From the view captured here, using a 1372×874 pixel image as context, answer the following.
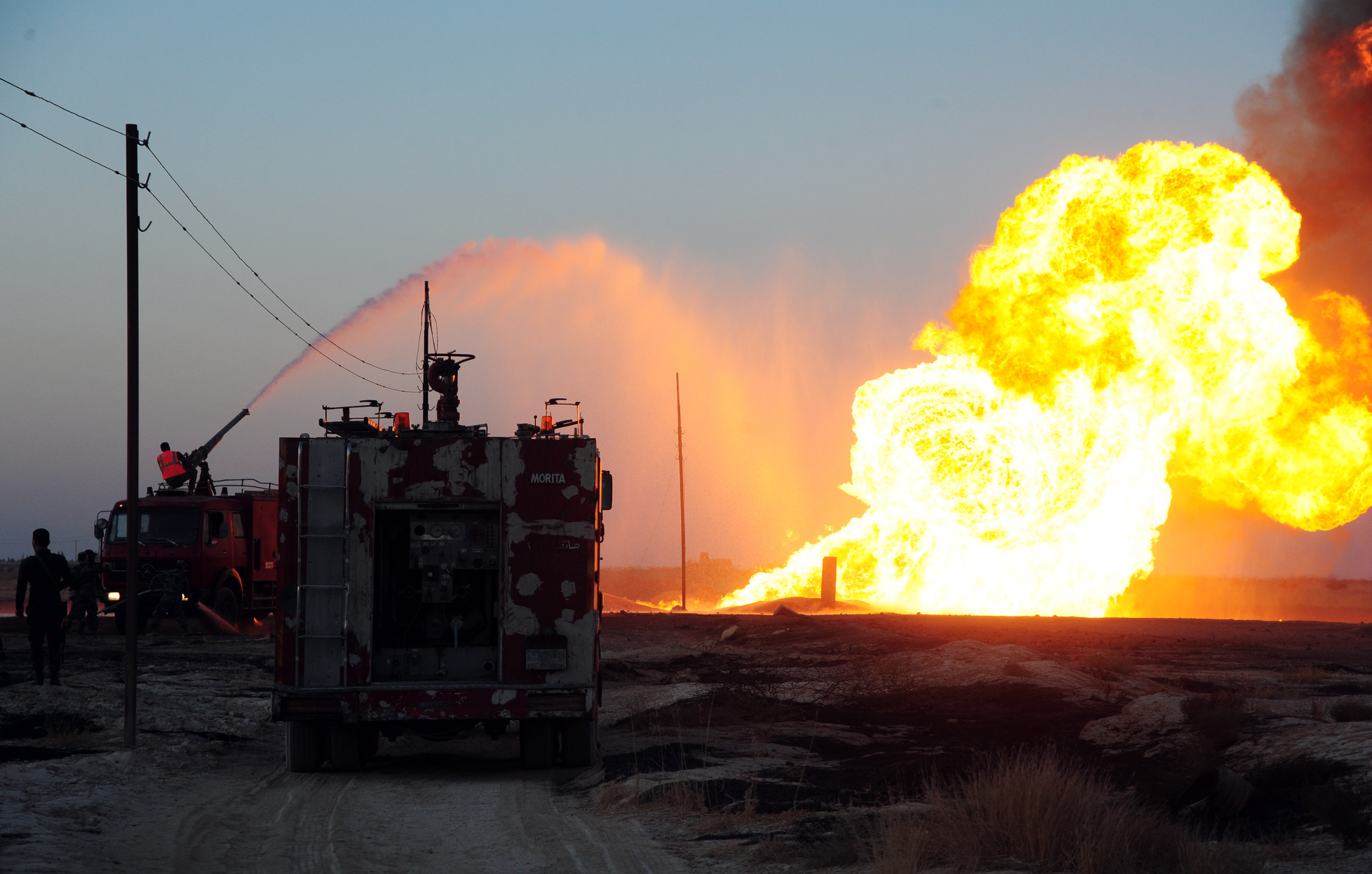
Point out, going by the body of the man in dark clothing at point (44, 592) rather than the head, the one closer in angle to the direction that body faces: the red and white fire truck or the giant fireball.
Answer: the giant fireball

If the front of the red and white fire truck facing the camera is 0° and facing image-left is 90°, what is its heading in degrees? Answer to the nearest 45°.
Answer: approximately 180°

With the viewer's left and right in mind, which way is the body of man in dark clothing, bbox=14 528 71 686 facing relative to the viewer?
facing away from the viewer

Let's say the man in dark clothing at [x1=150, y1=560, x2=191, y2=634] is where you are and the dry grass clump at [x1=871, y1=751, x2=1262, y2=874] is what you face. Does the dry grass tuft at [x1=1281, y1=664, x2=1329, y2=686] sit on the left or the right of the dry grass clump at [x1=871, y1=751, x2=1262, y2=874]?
left

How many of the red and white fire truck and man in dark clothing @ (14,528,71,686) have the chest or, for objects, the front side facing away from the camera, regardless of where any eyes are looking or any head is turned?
2

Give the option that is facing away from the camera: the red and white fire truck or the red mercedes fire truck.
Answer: the red and white fire truck

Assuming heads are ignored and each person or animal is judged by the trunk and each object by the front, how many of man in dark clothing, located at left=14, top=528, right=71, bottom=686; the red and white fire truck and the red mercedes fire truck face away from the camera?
2

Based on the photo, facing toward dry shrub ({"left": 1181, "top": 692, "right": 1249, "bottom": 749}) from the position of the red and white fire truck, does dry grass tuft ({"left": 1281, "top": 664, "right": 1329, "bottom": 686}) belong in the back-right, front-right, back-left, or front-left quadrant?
front-left

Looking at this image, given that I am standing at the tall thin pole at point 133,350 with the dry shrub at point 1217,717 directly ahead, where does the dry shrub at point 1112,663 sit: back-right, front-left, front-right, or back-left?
front-left

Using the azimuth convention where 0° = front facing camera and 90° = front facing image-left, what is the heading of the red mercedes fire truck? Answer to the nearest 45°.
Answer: approximately 45°

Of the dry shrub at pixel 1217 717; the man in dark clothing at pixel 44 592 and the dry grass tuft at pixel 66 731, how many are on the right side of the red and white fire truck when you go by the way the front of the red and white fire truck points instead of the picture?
1

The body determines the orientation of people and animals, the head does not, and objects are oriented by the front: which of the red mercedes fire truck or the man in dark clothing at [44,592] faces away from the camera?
the man in dark clothing

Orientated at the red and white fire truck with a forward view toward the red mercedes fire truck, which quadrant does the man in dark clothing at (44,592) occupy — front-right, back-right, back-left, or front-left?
front-left

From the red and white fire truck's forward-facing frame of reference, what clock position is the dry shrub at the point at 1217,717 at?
The dry shrub is roughly at 3 o'clock from the red and white fire truck.
